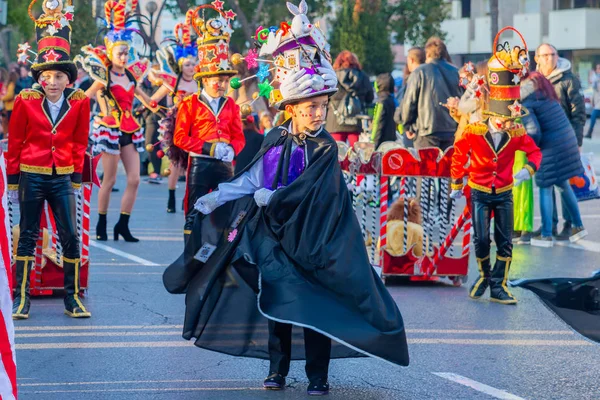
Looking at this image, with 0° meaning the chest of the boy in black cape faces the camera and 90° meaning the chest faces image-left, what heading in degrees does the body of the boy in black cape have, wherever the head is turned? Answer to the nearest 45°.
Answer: approximately 0°

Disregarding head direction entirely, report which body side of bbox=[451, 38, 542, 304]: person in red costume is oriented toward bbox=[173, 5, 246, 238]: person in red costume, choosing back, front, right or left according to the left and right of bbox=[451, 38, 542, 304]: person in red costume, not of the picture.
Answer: right

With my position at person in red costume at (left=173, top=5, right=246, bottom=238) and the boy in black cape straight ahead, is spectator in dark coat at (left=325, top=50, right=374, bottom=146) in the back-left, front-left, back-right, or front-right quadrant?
back-left

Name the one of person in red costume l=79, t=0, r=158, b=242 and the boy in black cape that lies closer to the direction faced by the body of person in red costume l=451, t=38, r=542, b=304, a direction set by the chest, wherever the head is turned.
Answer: the boy in black cape

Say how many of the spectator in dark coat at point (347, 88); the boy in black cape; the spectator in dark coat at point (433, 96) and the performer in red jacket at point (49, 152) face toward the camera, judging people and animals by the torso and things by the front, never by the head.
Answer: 2

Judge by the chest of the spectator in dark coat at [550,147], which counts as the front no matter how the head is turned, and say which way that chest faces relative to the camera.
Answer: to the viewer's left

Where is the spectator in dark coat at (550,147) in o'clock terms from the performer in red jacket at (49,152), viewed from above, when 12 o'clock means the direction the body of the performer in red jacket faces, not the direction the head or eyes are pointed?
The spectator in dark coat is roughly at 8 o'clock from the performer in red jacket.

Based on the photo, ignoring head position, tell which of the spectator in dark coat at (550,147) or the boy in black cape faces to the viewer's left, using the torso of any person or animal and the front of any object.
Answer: the spectator in dark coat
